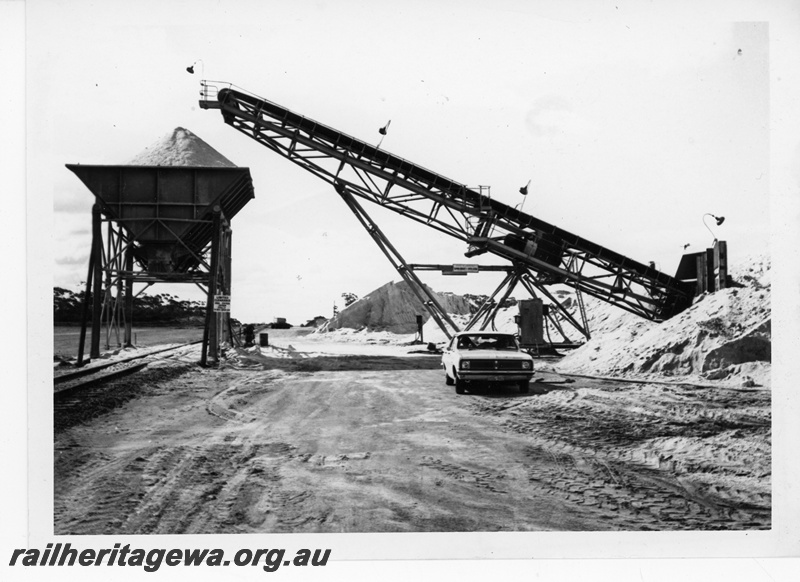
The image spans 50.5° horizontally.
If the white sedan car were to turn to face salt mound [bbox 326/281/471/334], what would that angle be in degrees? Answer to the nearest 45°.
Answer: approximately 180°

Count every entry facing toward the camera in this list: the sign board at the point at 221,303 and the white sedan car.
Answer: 2

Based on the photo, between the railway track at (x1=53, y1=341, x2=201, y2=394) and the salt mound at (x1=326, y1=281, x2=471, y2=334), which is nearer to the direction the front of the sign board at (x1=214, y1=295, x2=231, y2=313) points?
the railway track

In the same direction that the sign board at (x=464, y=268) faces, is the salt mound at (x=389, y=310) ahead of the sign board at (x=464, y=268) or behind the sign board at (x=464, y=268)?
behind

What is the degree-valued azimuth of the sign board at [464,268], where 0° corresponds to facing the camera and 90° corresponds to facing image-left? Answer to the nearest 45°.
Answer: approximately 0°

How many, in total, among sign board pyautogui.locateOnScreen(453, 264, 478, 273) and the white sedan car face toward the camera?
2

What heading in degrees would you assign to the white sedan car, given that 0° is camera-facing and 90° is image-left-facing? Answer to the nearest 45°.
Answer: approximately 0°
